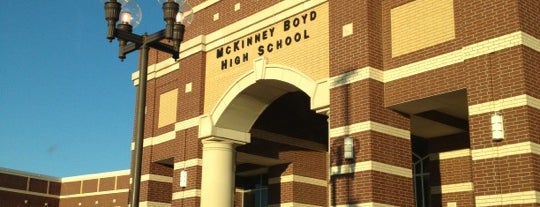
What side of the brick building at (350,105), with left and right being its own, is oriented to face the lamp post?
front

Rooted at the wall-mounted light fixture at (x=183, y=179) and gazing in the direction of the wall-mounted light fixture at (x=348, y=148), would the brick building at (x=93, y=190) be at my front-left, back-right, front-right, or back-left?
back-left

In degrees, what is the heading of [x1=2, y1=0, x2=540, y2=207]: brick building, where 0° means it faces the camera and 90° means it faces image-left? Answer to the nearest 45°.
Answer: approximately 45°
